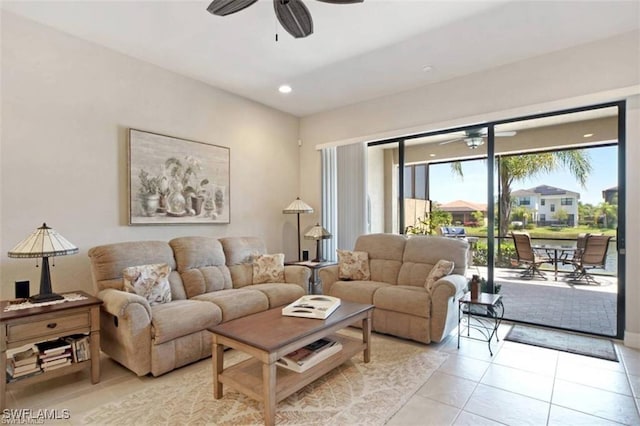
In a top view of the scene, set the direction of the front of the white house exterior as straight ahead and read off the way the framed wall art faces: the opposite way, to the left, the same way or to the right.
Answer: to the left

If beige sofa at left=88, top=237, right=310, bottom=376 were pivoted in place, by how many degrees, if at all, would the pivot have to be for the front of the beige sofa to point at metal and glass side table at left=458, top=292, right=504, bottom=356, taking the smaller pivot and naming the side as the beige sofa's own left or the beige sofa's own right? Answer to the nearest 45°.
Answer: approximately 45° to the beige sofa's own left

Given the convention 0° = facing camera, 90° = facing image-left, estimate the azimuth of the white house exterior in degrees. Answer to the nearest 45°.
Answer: approximately 0°

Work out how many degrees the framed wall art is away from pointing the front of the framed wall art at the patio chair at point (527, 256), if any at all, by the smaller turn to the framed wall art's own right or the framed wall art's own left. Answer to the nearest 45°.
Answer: approximately 45° to the framed wall art's own left

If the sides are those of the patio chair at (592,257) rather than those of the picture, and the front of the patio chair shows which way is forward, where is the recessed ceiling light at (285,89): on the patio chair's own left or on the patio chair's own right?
on the patio chair's own left

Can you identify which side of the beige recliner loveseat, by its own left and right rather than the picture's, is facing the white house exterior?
back

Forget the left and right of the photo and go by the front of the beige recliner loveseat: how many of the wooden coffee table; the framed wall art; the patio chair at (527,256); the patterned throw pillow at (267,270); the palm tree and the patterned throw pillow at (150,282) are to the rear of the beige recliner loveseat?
2

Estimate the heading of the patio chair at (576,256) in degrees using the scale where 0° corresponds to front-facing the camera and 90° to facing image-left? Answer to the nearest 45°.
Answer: approximately 90°

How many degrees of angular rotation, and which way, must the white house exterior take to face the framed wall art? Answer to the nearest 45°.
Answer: approximately 45° to its right
